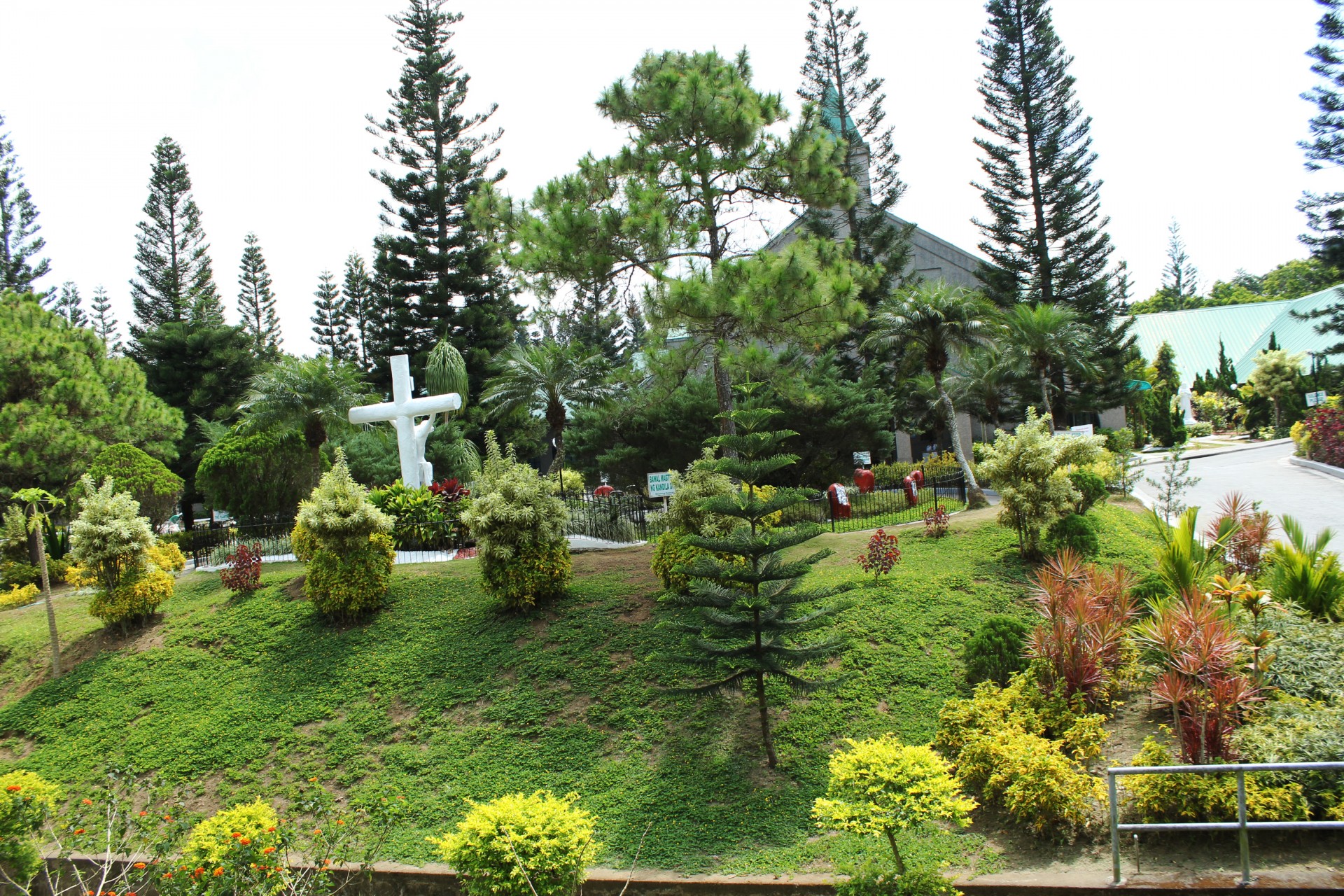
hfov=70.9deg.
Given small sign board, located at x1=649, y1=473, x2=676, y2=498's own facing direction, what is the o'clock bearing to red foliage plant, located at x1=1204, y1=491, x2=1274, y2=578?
The red foliage plant is roughly at 10 o'clock from the small sign board.

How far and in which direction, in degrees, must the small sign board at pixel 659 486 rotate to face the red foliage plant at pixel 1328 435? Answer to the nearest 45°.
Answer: approximately 135° to its left

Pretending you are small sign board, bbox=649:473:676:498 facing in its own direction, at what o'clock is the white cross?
The white cross is roughly at 4 o'clock from the small sign board.

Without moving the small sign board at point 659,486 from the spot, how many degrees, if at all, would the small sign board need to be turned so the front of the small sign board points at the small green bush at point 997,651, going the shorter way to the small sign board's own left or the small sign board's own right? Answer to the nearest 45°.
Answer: approximately 45° to the small sign board's own left

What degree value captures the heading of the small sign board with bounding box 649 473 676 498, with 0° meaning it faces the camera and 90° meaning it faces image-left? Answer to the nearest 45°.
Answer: approximately 0°

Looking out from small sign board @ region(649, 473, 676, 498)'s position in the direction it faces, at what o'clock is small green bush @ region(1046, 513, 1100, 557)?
The small green bush is roughly at 10 o'clock from the small sign board.

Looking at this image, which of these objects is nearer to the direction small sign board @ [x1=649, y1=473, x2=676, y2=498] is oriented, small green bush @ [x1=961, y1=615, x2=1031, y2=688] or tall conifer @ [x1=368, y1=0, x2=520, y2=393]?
the small green bush

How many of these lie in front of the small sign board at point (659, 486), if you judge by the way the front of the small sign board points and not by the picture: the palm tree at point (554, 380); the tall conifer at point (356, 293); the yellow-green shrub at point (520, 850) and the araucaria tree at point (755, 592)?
2

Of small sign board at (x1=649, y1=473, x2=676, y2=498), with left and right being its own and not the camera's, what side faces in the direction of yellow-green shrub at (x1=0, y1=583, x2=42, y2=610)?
right

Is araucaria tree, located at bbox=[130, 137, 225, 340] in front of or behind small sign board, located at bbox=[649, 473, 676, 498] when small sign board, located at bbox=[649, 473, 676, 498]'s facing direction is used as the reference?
behind

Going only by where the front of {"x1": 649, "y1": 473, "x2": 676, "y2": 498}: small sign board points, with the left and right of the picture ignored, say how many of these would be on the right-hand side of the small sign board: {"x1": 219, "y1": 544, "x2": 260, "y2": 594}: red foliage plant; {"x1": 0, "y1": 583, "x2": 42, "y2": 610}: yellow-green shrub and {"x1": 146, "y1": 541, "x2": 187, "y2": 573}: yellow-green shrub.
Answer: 3

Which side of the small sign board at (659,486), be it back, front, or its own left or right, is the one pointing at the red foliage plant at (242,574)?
right

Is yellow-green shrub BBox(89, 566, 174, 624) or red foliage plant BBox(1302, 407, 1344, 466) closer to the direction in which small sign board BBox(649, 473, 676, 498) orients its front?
the yellow-green shrub

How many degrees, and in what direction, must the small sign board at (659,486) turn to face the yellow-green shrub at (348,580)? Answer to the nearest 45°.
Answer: approximately 45° to its right

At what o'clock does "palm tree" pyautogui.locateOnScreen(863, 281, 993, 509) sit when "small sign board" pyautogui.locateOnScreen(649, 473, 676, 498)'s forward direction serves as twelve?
The palm tree is roughly at 8 o'clock from the small sign board.

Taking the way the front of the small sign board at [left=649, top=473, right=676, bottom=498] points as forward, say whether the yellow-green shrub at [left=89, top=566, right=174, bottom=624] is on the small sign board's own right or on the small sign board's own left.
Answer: on the small sign board's own right
